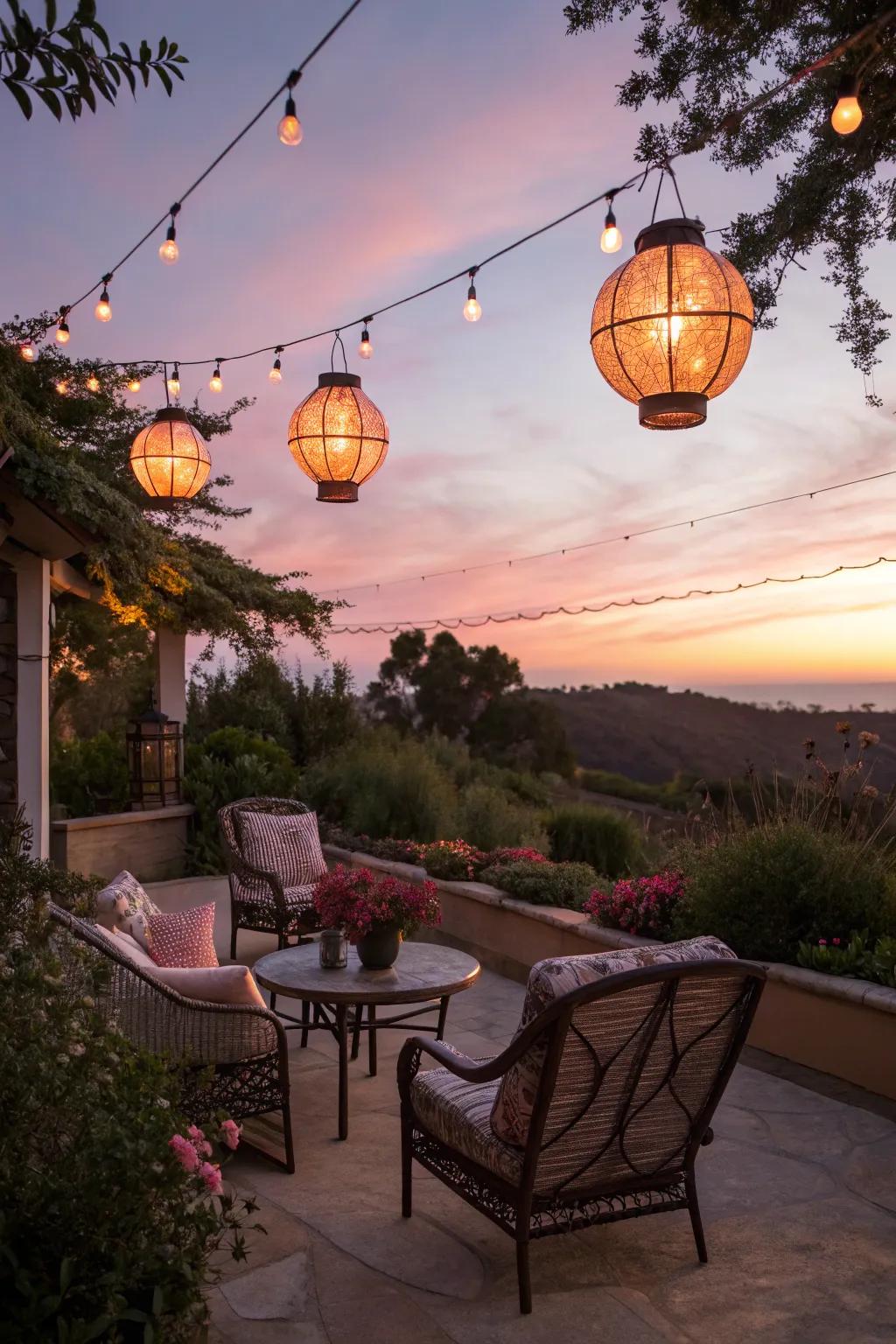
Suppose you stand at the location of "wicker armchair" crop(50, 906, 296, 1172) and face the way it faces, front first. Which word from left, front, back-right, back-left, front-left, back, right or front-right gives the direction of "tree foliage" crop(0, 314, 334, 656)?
left

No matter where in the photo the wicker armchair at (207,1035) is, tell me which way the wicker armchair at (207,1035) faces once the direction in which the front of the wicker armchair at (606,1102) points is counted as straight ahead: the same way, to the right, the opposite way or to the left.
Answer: to the right

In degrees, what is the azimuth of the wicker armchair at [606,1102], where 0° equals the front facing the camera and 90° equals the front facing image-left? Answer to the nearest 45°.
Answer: approximately 135°

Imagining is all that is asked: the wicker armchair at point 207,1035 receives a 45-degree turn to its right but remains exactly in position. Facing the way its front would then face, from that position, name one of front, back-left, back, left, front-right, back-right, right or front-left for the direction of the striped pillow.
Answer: back-left

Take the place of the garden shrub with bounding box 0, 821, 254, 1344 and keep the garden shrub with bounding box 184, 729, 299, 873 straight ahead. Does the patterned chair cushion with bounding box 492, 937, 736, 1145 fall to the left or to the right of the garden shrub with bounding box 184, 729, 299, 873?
right

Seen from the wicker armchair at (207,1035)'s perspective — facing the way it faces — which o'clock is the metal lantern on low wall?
The metal lantern on low wall is roughly at 9 o'clock from the wicker armchair.

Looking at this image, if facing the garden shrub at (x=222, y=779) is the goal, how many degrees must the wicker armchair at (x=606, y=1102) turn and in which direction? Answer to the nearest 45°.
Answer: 0° — it already faces it

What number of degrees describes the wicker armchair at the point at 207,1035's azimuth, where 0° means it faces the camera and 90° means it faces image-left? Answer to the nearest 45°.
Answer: approximately 270°

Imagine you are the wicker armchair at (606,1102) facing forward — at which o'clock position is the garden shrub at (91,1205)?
The garden shrub is roughly at 9 o'clock from the wicker armchair.

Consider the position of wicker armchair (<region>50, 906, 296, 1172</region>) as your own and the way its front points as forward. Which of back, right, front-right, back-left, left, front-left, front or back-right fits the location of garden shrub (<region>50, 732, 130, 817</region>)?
left

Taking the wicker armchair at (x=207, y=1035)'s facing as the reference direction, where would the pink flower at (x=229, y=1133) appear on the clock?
The pink flower is roughly at 3 o'clock from the wicker armchair.

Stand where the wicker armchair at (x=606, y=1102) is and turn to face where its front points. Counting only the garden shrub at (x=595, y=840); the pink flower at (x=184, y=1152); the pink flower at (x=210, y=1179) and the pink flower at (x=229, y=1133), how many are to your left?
3

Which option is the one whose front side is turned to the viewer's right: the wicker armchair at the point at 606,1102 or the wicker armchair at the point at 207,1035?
the wicker armchair at the point at 207,1035

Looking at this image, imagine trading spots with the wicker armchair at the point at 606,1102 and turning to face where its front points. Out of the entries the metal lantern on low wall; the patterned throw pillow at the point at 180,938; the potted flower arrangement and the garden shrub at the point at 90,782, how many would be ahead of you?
4

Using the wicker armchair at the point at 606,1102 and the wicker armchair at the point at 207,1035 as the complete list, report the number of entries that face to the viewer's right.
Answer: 1

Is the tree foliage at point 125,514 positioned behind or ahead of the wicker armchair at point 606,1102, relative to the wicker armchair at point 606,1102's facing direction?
ahead
